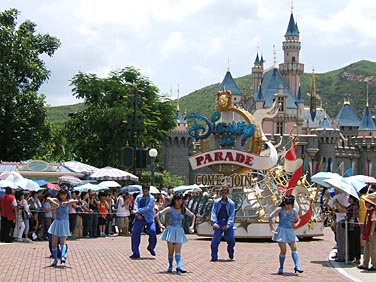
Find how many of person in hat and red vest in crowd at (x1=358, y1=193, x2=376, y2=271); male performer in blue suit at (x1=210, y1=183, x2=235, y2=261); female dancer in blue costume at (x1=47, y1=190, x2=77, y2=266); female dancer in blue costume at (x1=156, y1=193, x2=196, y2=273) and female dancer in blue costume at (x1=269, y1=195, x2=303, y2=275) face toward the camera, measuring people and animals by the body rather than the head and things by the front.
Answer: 4

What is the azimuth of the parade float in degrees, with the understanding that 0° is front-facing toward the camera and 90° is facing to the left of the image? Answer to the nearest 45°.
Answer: approximately 45°

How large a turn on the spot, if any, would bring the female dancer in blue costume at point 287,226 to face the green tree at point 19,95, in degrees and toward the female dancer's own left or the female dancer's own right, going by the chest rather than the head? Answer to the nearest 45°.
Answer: approximately 135° to the female dancer's own right

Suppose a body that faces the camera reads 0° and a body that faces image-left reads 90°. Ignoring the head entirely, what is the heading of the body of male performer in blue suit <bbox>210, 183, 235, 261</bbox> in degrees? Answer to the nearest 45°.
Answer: approximately 0°

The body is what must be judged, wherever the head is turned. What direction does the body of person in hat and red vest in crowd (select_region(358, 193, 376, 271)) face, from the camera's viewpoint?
to the viewer's left

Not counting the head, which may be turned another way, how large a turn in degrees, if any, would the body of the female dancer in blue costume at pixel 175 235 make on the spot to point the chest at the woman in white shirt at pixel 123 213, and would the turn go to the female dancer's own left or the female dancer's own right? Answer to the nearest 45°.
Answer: approximately 180°
